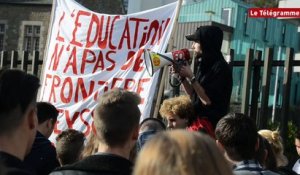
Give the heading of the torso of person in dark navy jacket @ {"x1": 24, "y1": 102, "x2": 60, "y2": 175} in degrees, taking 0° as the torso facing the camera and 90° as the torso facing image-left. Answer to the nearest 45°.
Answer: approximately 225°

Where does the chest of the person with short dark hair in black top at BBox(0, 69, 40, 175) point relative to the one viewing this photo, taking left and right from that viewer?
facing away from the viewer and to the right of the viewer

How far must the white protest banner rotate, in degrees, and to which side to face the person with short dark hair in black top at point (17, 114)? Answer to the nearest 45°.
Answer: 0° — it already faces them

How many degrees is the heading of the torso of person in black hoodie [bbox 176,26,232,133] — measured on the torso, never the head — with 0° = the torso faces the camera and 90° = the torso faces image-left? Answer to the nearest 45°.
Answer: approximately 90°

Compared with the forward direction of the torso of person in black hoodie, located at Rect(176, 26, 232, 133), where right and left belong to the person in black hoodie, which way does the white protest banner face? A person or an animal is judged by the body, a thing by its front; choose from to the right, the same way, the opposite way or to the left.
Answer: to the left

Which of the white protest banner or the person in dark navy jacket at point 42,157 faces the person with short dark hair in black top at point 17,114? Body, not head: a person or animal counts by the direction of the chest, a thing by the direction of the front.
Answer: the white protest banner

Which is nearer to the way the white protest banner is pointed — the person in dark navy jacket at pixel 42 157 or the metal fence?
the person in dark navy jacket

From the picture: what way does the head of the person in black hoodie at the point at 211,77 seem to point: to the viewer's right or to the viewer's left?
to the viewer's left

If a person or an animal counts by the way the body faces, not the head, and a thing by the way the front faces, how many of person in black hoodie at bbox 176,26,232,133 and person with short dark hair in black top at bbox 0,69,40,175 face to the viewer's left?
1
